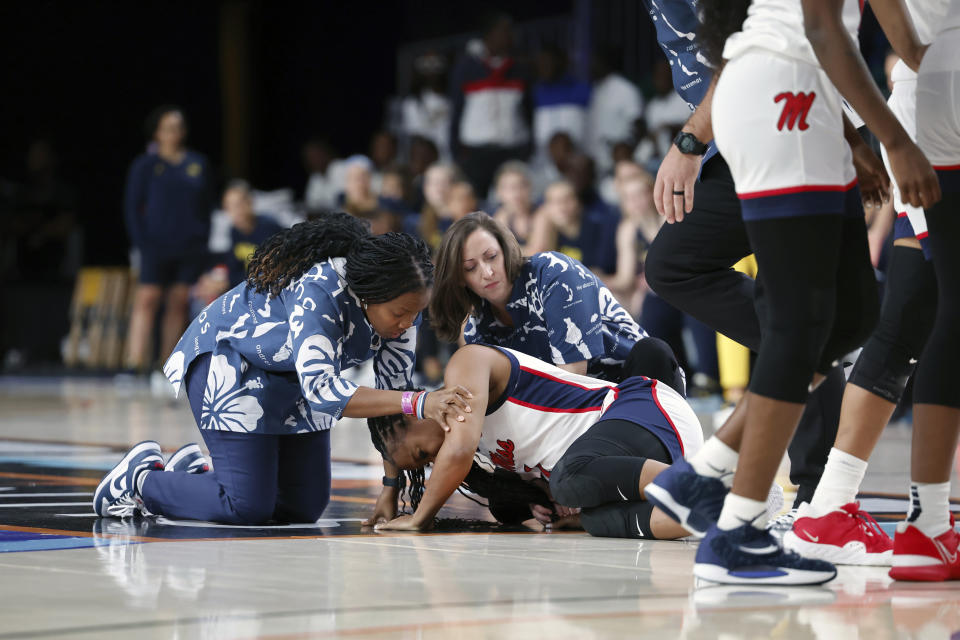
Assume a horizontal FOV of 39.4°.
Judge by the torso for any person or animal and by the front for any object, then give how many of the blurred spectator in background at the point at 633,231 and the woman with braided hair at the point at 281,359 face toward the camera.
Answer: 1

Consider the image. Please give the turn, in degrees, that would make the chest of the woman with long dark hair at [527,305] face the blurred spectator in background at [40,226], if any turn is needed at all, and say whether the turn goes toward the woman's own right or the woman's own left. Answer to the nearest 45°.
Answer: approximately 90° to the woman's own right

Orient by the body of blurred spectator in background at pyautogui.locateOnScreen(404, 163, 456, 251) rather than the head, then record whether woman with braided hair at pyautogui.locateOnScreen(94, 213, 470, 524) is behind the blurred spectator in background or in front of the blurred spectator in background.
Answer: in front

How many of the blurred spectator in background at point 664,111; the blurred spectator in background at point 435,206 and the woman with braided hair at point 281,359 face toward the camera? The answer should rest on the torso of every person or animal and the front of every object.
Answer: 2

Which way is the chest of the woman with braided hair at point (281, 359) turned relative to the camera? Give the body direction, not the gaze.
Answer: to the viewer's right

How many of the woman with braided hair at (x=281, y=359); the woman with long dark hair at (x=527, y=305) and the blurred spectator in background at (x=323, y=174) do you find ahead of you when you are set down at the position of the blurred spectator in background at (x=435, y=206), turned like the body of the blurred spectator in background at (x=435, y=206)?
2

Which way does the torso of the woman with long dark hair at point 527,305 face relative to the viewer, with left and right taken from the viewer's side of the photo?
facing the viewer and to the left of the viewer

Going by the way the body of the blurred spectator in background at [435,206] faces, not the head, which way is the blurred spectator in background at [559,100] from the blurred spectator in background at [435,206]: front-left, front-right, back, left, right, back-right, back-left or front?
back-left

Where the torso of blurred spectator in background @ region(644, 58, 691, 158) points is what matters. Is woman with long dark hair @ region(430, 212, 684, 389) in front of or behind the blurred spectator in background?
in front
